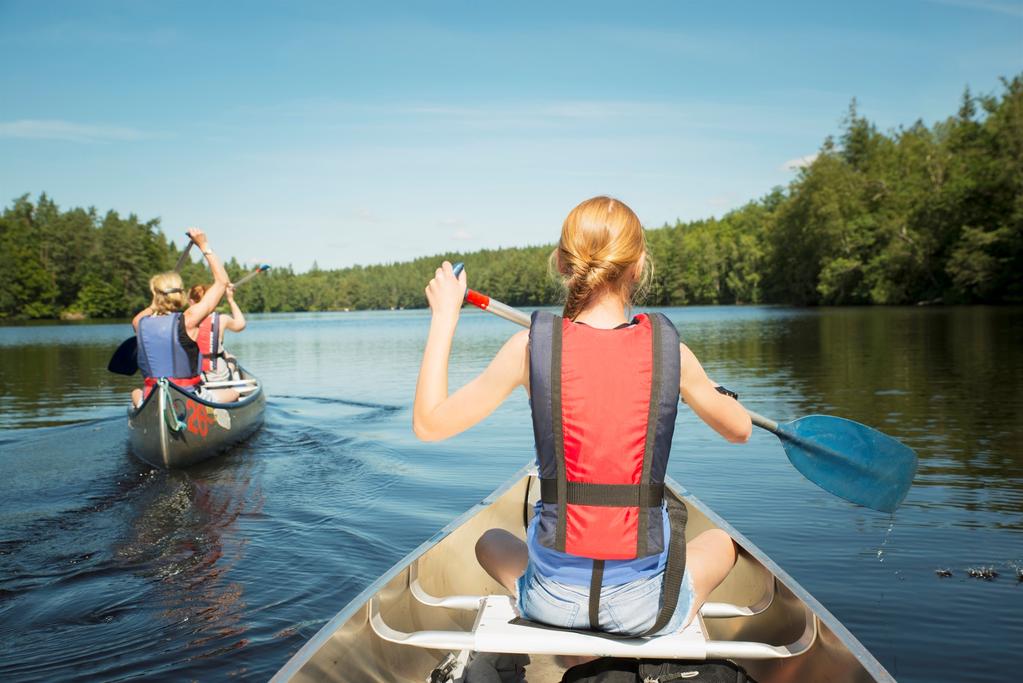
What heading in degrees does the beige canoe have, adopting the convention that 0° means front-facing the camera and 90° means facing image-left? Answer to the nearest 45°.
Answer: approximately 180°

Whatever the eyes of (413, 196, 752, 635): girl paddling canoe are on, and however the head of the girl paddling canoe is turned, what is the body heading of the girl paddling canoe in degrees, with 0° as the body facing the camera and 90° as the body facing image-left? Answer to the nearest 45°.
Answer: approximately 180°

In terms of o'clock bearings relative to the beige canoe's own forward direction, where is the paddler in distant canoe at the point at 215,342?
The paddler in distant canoe is roughly at 11 o'clock from the beige canoe.

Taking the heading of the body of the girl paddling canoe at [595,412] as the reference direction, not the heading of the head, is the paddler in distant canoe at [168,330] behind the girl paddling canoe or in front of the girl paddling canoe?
in front

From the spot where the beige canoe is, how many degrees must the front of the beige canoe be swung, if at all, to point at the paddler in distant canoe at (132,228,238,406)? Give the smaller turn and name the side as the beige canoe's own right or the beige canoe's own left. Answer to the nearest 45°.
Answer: approximately 45° to the beige canoe's own left
